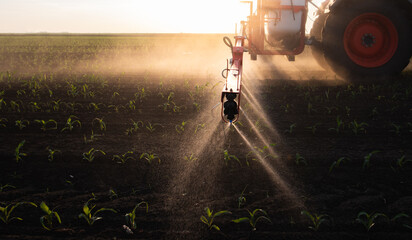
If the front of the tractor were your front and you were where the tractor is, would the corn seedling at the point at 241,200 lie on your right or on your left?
on your right

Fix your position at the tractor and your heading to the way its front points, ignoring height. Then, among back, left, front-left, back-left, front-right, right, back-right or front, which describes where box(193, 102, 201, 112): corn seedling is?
back-right

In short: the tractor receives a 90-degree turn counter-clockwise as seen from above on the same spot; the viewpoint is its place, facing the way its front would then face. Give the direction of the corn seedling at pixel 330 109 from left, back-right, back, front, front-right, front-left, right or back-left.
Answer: back

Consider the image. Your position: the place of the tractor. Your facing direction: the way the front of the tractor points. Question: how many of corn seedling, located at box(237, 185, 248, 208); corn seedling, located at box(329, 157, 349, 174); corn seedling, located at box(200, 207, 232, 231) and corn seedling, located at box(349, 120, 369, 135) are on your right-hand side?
4

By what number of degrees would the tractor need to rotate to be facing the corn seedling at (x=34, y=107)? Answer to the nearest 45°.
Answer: approximately 135° to its right

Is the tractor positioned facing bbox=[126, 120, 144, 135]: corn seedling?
no

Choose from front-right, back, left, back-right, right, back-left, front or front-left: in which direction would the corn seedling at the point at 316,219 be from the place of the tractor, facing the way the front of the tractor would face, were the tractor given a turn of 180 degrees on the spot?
left

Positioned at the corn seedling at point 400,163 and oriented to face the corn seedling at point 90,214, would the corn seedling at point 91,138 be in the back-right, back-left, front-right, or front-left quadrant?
front-right

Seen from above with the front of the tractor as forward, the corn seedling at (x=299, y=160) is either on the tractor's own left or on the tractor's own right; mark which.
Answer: on the tractor's own right

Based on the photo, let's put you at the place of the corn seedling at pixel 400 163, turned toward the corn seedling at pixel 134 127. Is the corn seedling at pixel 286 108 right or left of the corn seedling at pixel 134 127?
right

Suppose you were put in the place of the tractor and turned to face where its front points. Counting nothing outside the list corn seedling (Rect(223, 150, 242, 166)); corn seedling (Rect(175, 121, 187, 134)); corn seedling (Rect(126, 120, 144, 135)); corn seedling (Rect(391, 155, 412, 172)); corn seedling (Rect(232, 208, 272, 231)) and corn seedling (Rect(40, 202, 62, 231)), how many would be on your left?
0

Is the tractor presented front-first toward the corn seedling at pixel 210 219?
no

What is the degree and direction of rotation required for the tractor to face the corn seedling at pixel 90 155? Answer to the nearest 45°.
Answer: approximately 135° to its right

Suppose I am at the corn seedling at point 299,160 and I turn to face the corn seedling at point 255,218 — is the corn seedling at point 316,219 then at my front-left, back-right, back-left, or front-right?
front-left

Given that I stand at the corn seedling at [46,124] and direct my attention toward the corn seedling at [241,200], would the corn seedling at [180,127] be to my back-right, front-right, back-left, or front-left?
front-left

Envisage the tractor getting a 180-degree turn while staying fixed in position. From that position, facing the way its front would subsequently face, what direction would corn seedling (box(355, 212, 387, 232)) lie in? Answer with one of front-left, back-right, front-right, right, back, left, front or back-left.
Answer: left

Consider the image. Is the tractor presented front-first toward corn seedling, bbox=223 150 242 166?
no

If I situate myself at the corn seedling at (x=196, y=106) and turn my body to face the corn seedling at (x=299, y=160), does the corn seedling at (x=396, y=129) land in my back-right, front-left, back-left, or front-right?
front-left

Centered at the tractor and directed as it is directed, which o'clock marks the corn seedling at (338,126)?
The corn seedling is roughly at 3 o'clock from the tractor.

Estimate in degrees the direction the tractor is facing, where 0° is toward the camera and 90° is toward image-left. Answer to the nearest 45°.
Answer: approximately 270°
